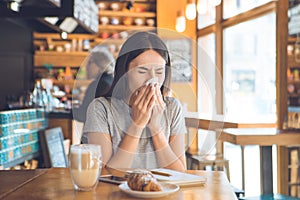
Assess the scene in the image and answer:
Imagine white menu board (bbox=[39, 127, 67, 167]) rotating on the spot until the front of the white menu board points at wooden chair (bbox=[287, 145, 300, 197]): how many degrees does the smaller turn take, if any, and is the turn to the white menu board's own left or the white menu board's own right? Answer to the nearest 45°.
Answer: approximately 45° to the white menu board's own left

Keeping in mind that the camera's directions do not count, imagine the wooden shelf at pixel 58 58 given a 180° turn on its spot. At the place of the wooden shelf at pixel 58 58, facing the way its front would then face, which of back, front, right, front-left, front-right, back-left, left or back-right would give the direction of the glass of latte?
back

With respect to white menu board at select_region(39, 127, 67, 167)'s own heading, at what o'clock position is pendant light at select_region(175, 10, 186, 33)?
The pendant light is roughly at 9 o'clock from the white menu board.

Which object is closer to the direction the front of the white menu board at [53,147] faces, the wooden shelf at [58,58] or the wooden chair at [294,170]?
the wooden chair

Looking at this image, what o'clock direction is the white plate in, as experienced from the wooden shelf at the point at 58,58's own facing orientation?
The white plate is roughly at 12 o'clock from the wooden shelf.

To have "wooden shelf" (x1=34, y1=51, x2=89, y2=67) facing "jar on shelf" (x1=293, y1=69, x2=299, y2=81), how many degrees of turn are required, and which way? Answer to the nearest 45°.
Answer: approximately 45° to its left

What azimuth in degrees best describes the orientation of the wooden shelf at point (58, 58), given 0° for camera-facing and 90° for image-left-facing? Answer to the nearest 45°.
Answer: approximately 0°

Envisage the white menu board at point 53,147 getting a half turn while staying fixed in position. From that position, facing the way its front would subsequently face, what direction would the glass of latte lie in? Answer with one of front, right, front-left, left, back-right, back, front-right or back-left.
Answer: back-left

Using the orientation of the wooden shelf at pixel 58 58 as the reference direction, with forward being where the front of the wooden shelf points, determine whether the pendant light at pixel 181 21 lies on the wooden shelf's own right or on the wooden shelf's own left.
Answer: on the wooden shelf's own left

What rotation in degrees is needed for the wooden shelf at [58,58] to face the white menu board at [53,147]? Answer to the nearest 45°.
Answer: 0° — it already faces it

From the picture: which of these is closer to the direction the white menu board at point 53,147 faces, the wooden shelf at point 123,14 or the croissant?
the croissant

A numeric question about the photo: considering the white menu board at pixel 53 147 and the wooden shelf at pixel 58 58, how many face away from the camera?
0

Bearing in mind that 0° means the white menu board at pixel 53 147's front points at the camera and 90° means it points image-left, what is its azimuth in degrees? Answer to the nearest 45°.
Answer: approximately 315°
